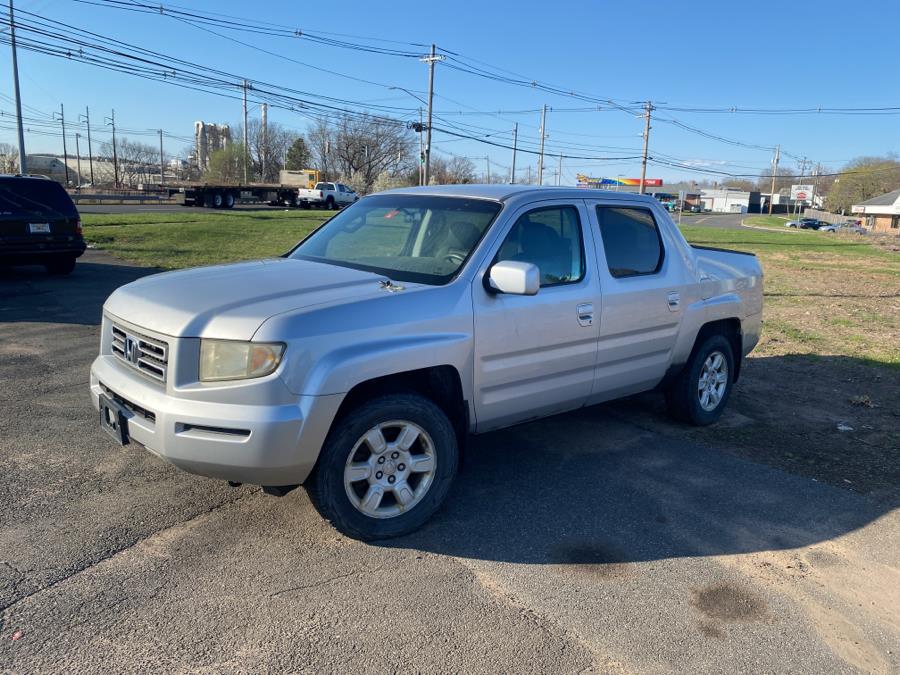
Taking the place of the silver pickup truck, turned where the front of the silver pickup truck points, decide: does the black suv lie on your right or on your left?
on your right

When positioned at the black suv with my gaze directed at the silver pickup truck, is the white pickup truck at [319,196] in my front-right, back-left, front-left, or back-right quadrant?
back-left

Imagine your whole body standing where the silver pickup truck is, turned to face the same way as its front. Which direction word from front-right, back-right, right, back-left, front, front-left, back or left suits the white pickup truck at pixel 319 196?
back-right

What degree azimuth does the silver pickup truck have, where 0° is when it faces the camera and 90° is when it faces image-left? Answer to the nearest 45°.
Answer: approximately 45°
